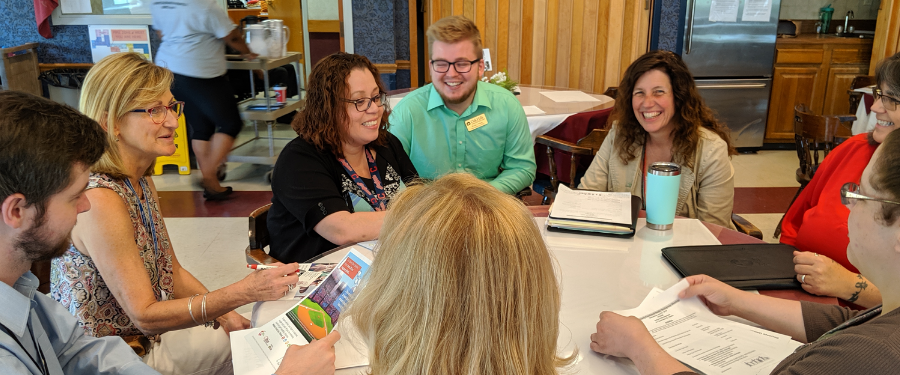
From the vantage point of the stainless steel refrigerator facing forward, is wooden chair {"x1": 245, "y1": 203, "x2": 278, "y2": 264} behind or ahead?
ahead

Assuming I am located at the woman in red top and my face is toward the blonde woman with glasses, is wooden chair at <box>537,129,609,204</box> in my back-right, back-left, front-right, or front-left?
front-right

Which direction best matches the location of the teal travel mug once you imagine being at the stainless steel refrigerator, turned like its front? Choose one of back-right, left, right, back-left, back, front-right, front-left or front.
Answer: front

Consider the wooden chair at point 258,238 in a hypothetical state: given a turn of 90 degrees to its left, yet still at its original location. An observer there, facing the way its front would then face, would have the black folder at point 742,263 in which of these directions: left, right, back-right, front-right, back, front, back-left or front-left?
right

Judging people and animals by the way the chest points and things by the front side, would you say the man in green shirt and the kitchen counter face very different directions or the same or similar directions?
same or similar directions

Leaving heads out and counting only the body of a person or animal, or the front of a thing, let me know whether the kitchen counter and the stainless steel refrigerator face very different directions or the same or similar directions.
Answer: same or similar directions

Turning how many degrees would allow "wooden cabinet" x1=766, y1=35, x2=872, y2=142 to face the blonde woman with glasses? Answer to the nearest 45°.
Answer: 0° — it already faces them

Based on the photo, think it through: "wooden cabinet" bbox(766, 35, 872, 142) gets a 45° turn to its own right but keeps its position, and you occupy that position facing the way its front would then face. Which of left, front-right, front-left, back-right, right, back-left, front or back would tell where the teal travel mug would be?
front-left

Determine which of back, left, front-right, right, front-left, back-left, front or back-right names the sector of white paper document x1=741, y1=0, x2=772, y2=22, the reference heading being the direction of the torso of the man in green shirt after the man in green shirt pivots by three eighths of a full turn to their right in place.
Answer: right

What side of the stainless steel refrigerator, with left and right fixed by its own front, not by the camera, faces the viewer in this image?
front

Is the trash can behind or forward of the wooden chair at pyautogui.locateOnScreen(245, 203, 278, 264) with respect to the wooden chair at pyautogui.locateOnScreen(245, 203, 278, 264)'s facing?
behind

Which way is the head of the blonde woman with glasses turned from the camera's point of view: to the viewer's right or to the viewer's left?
to the viewer's right

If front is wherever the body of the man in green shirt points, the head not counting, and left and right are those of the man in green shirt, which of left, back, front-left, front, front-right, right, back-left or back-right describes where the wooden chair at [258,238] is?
front-right

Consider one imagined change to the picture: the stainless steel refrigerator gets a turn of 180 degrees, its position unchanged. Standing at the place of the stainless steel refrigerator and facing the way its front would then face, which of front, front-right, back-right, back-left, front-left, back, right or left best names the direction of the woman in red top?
back

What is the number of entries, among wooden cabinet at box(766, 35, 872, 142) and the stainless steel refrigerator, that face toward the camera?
2

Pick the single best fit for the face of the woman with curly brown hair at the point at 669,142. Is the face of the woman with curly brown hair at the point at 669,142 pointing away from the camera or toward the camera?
toward the camera

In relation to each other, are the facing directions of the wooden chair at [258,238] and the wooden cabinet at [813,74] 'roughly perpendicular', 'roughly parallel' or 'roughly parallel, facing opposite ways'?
roughly perpendicular

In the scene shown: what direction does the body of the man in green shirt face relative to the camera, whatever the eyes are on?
toward the camera

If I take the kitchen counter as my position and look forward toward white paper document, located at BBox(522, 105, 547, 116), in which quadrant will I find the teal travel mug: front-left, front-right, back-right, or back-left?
front-left
